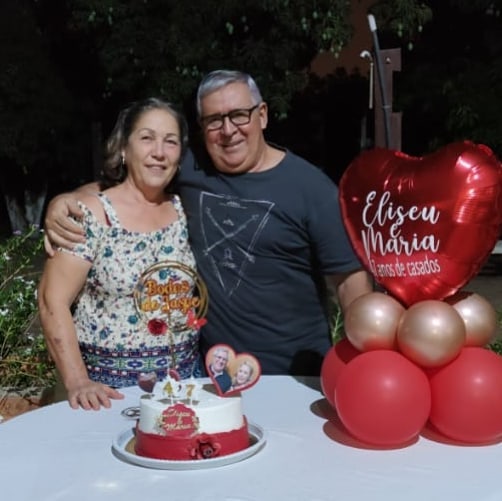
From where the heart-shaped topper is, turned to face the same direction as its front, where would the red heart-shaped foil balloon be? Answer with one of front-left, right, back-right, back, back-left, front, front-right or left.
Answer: left

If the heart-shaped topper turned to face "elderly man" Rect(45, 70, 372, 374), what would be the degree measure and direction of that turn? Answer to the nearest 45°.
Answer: approximately 180°

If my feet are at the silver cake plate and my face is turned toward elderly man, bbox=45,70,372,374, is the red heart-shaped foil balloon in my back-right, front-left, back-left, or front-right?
front-right

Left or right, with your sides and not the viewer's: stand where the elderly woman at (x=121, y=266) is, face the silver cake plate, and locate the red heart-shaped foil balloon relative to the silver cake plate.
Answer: left

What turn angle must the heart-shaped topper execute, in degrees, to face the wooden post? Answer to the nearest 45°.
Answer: approximately 180°

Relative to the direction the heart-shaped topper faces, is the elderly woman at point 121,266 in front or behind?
behind

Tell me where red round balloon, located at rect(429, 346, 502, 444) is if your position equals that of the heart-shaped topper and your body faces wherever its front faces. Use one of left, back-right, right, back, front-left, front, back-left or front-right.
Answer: left

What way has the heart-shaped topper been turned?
toward the camera
